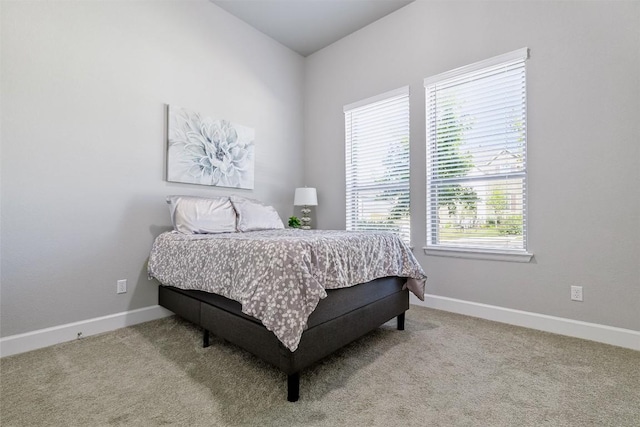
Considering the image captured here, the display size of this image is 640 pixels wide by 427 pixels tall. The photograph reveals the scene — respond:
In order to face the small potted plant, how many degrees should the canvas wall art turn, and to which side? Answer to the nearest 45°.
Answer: approximately 45° to its left

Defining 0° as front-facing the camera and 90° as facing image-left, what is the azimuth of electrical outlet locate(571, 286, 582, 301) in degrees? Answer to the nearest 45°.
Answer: approximately 0°

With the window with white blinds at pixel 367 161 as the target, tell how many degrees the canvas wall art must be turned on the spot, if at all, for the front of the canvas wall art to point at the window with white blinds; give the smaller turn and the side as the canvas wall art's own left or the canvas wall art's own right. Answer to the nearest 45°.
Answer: approximately 45° to the canvas wall art's own left

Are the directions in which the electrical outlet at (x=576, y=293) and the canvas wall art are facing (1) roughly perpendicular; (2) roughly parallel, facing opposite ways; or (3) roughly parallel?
roughly perpendicular
